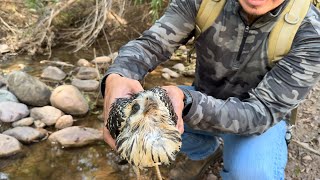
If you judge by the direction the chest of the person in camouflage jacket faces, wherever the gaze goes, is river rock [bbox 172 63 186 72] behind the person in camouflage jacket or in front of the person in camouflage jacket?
behind

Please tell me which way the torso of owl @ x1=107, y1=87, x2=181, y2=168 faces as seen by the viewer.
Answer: toward the camera

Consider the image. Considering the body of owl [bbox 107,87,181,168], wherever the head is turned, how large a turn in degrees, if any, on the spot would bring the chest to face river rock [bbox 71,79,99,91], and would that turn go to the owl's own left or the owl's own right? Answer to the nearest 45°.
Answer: approximately 180°

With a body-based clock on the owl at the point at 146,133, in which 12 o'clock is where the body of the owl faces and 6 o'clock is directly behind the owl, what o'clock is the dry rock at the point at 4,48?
The dry rock is roughly at 5 o'clock from the owl.

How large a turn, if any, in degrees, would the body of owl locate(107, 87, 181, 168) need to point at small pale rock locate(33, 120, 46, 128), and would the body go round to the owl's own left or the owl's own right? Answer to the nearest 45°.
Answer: approximately 135° to the owl's own right

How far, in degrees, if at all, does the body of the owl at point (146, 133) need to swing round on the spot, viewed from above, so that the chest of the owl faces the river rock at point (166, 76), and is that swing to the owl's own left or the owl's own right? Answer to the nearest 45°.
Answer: approximately 180°

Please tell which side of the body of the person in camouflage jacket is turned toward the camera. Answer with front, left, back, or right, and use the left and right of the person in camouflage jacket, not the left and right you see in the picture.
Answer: front
